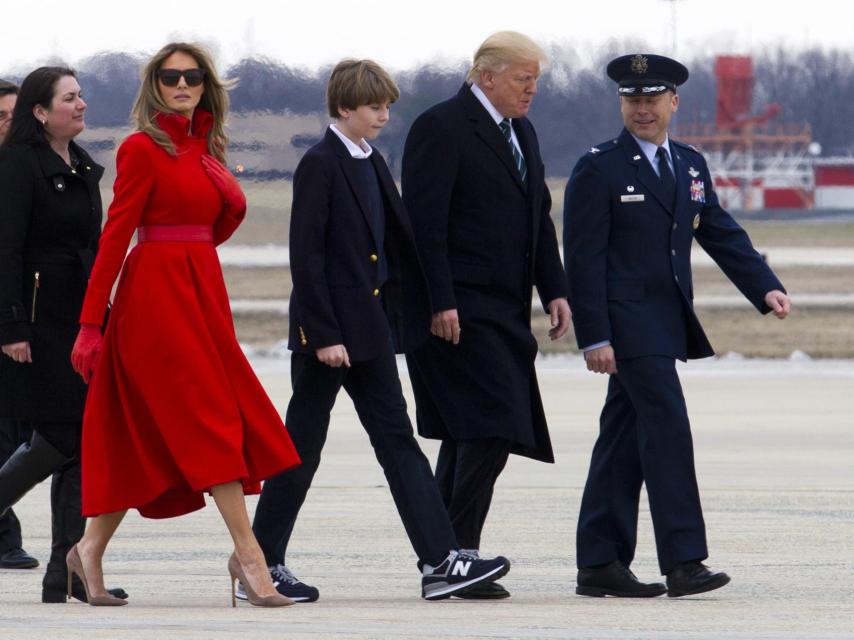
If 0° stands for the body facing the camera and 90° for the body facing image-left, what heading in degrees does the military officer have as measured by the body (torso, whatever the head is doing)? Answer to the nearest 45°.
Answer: approximately 315°

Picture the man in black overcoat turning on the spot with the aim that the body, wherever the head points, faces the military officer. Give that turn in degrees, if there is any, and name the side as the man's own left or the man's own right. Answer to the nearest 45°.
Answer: approximately 45° to the man's own left

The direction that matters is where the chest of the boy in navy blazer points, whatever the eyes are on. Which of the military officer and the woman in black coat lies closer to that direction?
the military officer

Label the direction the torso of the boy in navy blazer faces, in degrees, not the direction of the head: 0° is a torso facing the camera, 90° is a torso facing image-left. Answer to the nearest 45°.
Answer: approximately 315°

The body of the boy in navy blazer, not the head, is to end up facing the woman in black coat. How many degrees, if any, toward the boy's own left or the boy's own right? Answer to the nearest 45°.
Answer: approximately 135° to the boy's own right

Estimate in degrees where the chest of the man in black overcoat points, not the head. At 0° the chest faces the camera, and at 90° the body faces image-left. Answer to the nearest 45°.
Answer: approximately 315°
